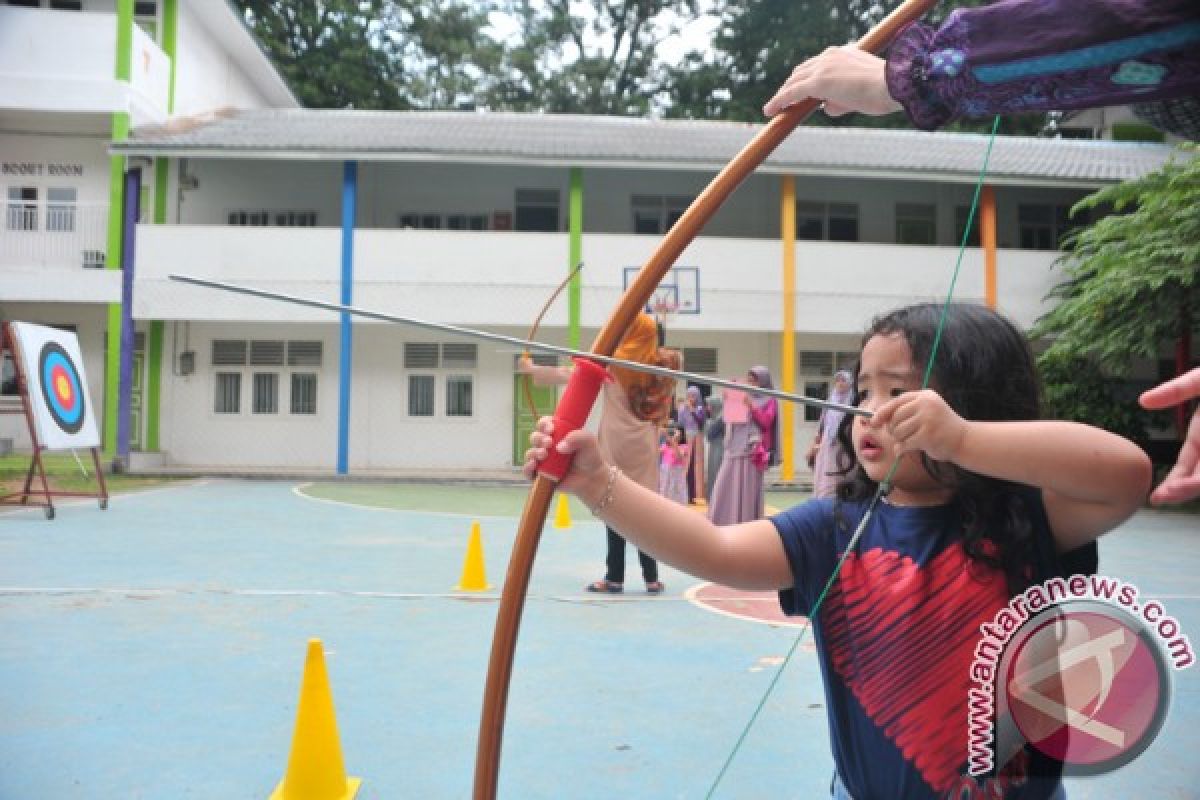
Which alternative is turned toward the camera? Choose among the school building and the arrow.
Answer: the school building

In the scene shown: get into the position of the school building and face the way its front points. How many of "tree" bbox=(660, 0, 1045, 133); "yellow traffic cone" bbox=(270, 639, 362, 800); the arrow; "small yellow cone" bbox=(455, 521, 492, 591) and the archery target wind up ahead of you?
4

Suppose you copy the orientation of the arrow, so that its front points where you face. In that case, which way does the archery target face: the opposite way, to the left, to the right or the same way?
the opposite way

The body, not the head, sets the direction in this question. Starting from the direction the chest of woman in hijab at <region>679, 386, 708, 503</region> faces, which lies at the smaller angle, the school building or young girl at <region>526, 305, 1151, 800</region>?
the young girl

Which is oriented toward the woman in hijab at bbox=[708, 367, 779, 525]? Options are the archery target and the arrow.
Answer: the archery target

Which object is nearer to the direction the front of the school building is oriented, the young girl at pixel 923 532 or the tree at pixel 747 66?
the young girl

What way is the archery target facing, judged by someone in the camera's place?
facing the viewer and to the right of the viewer

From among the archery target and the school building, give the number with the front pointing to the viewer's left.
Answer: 0

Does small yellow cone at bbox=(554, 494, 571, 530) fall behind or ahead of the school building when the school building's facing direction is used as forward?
ahead

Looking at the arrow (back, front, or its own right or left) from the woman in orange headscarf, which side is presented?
right

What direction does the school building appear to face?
toward the camera

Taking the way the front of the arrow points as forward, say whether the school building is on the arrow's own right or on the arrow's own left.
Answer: on the arrow's own right
